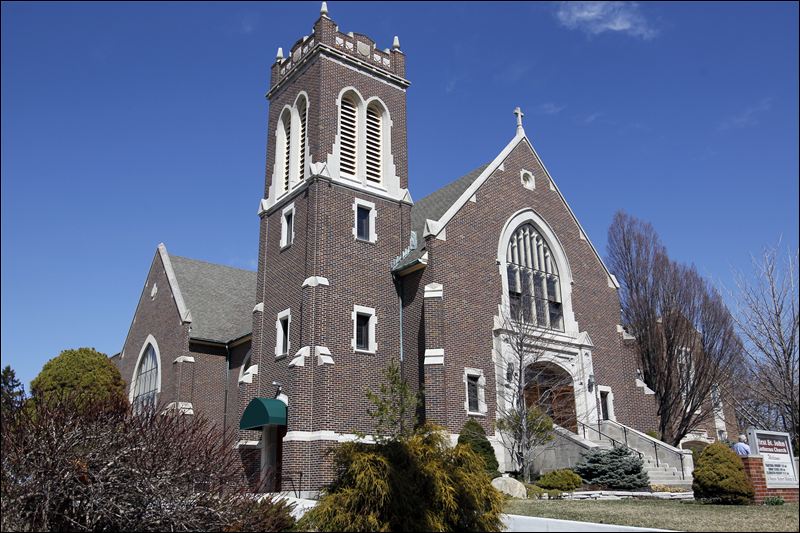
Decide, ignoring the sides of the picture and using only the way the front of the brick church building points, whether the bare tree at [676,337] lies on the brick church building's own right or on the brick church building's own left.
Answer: on the brick church building's own left

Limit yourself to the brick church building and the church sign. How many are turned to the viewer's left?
0

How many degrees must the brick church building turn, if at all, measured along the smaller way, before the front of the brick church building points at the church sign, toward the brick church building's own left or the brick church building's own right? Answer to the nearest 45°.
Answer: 0° — it already faces it

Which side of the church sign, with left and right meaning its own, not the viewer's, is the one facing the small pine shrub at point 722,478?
right

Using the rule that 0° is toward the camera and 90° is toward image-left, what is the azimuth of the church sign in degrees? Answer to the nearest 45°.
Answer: approximately 315°

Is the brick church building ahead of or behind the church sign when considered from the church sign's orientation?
behind

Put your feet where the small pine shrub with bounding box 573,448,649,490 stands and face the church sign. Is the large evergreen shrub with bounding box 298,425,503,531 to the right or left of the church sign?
right

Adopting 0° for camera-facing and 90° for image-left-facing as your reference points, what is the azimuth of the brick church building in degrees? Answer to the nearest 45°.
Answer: approximately 315°
